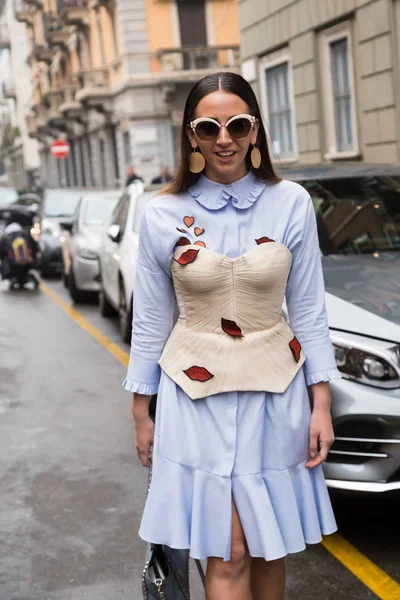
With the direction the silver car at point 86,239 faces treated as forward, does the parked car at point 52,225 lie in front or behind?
behind

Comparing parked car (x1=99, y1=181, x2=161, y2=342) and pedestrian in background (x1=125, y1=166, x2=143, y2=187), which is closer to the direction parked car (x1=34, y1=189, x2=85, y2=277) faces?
the parked car

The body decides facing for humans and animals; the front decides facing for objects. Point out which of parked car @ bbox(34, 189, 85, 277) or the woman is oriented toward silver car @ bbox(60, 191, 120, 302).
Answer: the parked car

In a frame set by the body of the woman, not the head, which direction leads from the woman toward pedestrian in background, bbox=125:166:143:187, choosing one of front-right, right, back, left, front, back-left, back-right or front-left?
back

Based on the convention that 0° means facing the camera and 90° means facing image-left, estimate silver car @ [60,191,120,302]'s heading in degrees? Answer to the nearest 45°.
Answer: approximately 0°

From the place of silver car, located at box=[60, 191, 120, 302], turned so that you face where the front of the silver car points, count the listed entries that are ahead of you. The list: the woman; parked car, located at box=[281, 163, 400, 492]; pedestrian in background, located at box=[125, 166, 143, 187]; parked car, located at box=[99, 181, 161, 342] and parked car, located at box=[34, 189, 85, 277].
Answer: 3

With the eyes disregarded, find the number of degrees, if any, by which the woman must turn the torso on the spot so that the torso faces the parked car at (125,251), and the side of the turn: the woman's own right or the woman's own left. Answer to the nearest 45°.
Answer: approximately 180°

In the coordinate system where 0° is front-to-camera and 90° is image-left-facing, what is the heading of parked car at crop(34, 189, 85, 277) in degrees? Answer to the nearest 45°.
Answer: approximately 0°
